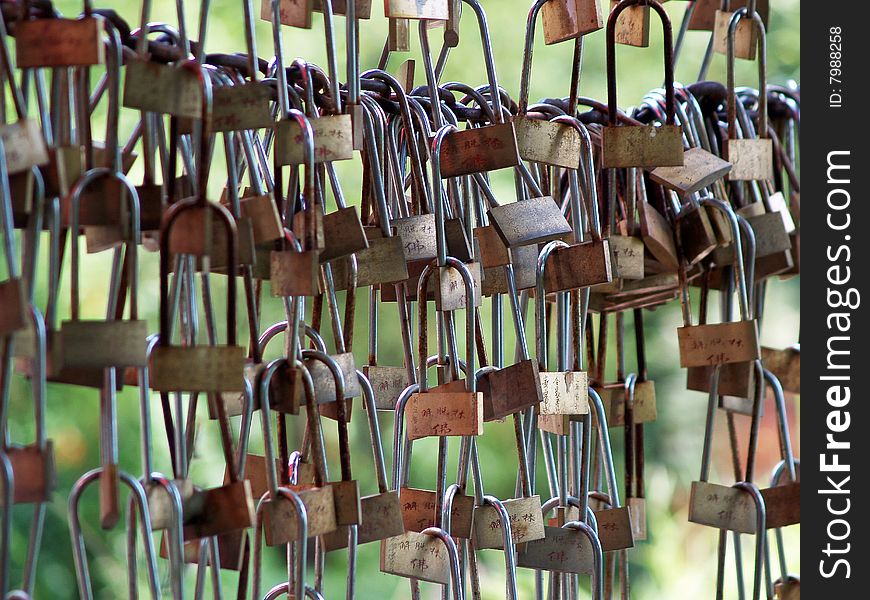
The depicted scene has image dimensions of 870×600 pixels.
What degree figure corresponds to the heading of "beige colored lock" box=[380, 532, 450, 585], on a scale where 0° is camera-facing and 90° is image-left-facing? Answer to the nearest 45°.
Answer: approximately 0°

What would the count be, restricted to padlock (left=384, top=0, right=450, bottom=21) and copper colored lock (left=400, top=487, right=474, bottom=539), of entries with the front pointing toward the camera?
2

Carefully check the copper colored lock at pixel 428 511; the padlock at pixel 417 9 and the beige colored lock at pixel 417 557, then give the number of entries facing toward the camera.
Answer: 3
